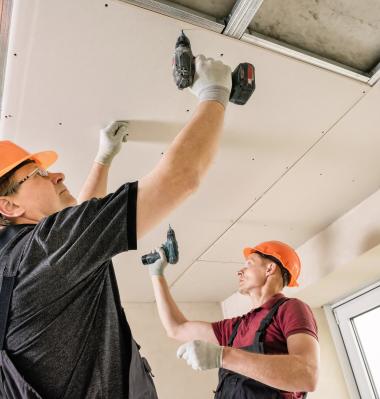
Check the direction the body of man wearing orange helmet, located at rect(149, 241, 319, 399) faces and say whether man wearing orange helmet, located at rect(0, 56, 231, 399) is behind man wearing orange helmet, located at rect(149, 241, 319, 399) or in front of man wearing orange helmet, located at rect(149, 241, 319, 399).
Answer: in front

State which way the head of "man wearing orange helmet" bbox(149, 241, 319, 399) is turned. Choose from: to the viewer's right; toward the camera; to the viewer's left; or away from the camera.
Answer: to the viewer's left

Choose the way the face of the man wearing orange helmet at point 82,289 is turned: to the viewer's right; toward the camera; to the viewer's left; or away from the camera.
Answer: to the viewer's right

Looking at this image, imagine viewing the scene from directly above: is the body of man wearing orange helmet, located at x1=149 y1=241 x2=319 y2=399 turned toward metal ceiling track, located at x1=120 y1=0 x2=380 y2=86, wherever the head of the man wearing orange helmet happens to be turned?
no

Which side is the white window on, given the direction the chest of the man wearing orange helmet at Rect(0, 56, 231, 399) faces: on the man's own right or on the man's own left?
on the man's own left

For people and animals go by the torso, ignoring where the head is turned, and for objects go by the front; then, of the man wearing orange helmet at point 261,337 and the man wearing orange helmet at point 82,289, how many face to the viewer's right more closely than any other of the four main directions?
1

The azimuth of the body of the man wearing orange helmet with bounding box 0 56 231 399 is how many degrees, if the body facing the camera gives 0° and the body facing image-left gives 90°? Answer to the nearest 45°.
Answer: approximately 270°

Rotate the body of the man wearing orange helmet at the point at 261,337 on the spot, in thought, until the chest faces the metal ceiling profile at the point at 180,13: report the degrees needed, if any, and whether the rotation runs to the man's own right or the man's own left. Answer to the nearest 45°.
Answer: approximately 45° to the man's own left

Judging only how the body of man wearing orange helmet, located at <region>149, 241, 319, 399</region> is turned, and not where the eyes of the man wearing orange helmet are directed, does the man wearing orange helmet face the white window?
no

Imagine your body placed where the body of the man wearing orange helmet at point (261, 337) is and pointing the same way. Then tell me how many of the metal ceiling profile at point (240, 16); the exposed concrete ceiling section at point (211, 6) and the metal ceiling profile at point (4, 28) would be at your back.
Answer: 0

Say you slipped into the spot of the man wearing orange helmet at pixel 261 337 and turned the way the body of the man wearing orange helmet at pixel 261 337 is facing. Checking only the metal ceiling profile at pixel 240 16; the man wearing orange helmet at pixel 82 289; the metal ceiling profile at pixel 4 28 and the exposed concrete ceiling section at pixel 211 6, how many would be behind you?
0
